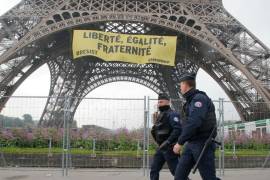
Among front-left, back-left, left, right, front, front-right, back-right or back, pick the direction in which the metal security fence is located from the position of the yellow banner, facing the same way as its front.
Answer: front

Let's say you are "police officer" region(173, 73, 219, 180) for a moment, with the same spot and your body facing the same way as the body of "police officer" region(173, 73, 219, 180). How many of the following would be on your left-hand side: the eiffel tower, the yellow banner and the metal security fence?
0

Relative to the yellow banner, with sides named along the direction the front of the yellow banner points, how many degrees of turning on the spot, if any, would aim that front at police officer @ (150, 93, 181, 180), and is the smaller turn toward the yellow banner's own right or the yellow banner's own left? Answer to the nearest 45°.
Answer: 0° — it already faces them

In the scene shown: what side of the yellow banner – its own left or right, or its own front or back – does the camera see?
front

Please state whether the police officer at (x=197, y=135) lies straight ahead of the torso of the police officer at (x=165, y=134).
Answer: no

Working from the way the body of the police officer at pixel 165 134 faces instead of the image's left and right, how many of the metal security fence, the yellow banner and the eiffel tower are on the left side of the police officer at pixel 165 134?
0

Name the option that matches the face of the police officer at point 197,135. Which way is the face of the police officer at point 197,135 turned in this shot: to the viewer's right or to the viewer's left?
to the viewer's left

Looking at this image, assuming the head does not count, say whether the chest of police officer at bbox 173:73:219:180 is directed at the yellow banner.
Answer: no

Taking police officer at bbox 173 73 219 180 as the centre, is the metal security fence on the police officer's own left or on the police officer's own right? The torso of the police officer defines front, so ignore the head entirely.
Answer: on the police officer's own right

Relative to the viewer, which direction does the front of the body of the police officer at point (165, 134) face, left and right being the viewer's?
facing the viewer and to the left of the viewer

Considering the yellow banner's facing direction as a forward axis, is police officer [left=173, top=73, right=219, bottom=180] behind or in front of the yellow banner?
in front

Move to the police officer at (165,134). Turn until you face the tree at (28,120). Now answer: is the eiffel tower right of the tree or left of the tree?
right

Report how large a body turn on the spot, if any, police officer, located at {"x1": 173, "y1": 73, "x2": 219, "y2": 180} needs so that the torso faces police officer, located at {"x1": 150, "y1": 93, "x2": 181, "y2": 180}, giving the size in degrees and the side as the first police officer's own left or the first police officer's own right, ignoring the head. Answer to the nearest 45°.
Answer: approximately 90° to the first police officer's own right

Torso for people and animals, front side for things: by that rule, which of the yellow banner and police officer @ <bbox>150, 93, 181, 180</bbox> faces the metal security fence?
the yellow banner
